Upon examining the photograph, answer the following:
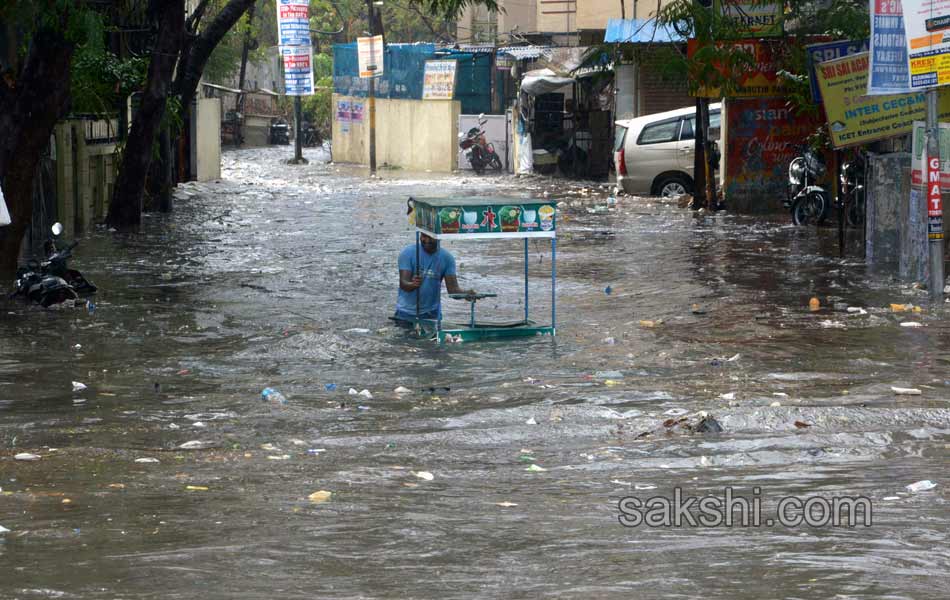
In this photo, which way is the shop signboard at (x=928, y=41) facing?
toward the camera

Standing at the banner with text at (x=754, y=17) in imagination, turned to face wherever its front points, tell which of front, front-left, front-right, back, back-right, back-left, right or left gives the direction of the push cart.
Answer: front

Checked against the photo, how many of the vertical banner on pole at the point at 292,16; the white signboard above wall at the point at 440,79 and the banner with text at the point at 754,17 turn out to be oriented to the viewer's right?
0

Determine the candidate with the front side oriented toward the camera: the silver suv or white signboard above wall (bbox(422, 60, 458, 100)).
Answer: the white signboard above wall

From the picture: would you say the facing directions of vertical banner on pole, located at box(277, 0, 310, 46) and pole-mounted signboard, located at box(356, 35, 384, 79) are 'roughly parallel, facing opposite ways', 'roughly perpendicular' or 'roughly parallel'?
roughly parallel

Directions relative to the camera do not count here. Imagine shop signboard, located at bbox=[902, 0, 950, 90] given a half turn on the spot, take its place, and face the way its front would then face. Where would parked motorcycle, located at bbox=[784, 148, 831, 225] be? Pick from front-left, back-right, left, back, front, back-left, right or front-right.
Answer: front

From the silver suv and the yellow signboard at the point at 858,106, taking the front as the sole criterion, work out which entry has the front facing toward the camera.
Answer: the yellow signboard

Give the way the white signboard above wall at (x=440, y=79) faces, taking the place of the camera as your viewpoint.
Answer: facing the viewer

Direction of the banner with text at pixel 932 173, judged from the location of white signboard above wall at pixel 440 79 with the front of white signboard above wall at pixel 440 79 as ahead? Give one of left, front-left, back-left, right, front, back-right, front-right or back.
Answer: front

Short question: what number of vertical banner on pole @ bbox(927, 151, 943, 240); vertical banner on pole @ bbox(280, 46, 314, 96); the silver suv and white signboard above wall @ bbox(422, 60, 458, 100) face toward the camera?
3

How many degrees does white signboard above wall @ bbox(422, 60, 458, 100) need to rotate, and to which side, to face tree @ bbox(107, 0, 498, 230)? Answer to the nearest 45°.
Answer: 0° — it already faces it

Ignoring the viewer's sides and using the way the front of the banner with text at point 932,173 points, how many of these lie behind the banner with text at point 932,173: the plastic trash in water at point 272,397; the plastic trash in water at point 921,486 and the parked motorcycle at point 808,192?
1
